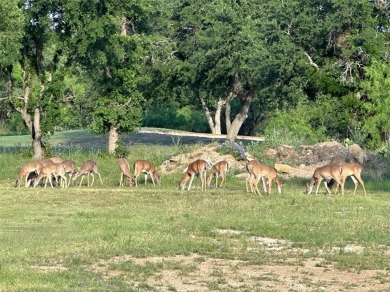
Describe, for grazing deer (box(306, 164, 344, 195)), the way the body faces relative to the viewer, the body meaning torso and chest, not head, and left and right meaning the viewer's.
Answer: facing to the left of the viewer

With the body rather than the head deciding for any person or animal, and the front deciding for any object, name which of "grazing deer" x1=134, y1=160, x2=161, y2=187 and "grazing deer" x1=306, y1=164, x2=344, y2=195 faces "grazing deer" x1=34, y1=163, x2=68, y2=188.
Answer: "grazing deer" x1=306, y1=164, x2=344, y2=195

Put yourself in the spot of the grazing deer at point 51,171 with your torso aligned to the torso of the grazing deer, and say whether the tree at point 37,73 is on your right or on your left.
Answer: on your right

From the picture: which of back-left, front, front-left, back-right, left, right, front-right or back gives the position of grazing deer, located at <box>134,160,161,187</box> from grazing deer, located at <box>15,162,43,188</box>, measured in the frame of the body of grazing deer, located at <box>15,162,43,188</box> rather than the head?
back

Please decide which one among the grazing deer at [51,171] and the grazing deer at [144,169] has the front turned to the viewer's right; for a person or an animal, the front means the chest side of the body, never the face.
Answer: the grazing deer at [144,169]

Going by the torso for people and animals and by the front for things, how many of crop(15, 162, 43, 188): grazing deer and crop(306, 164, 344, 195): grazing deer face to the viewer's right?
0

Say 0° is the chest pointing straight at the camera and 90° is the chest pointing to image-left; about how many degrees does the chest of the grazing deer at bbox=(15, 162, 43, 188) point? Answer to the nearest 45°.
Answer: approximately 90°

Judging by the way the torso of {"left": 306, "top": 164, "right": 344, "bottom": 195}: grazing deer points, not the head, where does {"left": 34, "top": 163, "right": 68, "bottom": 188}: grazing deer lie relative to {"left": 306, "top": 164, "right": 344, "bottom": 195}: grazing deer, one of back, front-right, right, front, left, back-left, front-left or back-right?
front

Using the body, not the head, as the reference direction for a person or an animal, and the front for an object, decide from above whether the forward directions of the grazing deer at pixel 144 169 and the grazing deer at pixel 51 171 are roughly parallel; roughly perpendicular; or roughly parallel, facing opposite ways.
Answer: roughly parallel, facing opposite ways

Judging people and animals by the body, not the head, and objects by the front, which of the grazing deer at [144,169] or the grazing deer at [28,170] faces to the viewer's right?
the grazing deer at [144,169]

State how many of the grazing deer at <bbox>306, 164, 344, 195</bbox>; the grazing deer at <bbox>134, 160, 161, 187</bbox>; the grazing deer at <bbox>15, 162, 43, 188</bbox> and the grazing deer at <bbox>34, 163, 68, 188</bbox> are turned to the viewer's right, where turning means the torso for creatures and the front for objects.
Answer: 1

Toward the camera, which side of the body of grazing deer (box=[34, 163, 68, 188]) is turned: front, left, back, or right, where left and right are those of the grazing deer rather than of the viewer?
left

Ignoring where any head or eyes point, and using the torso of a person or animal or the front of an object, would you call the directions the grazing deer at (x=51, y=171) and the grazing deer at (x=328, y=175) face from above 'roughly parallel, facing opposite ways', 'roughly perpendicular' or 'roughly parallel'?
roughly parallel

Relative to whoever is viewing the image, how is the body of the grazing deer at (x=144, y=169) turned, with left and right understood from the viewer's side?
facing to the right of the viewer

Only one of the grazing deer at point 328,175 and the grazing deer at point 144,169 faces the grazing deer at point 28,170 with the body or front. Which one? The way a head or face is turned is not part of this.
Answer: the grazing deer at point 328,175

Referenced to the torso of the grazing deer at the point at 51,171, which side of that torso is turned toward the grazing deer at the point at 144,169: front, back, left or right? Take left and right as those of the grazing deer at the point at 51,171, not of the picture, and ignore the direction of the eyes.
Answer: back
